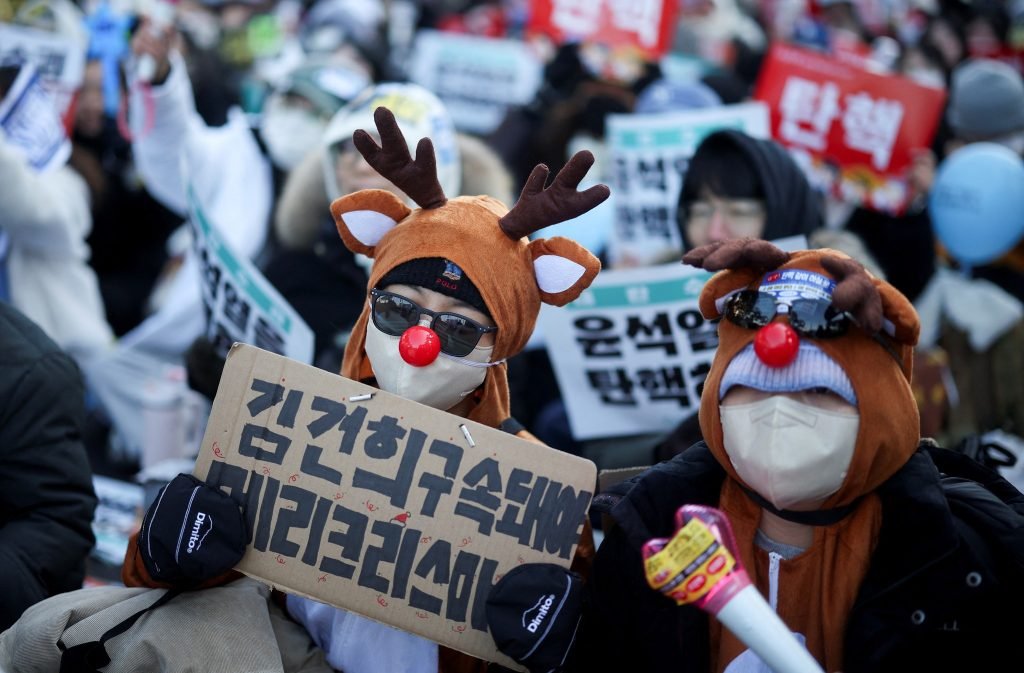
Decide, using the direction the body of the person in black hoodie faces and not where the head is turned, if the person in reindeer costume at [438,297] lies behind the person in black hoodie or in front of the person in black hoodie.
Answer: in front

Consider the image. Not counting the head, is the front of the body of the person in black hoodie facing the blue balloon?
no

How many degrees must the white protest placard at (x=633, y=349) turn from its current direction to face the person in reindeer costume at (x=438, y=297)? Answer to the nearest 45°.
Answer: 0° — it already faces them

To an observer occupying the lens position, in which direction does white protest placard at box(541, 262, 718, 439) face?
facing the viewer

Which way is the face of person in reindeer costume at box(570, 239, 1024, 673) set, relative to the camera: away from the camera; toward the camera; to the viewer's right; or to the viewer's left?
toward the camera

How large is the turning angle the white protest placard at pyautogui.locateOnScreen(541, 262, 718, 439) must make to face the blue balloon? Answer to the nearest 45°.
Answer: approximately 135° to its left

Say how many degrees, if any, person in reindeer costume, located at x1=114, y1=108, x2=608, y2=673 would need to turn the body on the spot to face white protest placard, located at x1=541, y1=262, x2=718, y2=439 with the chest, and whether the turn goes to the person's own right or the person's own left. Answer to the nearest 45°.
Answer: approximately 180°

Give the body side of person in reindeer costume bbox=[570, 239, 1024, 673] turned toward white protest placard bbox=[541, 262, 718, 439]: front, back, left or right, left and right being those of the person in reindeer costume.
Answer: back

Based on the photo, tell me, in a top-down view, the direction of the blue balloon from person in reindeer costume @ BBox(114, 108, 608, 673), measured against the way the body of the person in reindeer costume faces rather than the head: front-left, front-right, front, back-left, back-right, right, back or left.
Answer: back

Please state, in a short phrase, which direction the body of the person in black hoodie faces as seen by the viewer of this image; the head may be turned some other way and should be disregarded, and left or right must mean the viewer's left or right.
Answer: facing the viewer and to the left of the viewer

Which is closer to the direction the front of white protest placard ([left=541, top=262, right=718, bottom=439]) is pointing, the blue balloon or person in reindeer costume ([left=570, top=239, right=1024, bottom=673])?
the person in reindeer costume

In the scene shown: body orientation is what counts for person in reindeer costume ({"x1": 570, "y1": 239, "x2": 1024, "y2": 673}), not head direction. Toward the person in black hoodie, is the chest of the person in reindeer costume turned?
no

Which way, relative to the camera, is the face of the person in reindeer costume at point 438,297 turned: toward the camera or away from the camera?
toward the camera

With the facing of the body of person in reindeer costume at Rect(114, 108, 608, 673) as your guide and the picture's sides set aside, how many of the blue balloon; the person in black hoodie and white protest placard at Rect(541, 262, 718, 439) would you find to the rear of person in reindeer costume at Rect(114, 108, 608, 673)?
3

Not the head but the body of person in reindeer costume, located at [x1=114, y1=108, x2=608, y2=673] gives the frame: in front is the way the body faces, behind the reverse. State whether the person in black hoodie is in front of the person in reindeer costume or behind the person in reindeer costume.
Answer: behind

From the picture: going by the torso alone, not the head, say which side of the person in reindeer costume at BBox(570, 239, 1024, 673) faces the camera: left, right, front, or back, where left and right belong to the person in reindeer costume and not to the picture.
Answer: front
